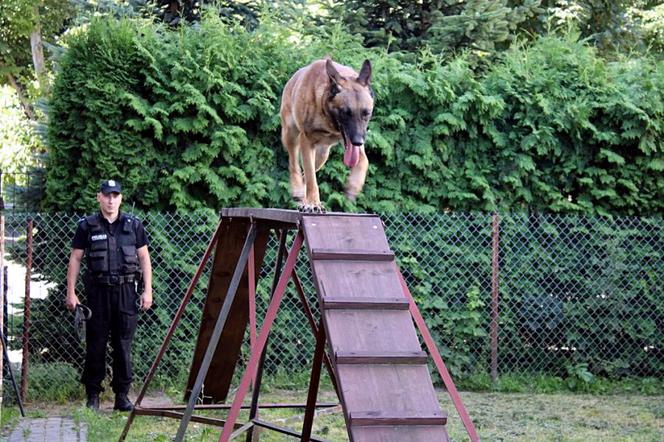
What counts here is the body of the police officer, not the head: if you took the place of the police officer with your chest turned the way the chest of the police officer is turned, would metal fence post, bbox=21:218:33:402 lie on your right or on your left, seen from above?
on your right

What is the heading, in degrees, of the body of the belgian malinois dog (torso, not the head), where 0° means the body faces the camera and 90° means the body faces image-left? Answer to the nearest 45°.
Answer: approximately 315°

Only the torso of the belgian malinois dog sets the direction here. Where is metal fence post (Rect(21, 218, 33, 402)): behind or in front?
behind

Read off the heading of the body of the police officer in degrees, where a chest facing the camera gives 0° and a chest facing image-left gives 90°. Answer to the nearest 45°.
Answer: approximately 0°
